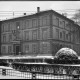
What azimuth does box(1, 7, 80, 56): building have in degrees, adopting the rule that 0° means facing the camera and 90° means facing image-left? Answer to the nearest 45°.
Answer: approximately 45°
